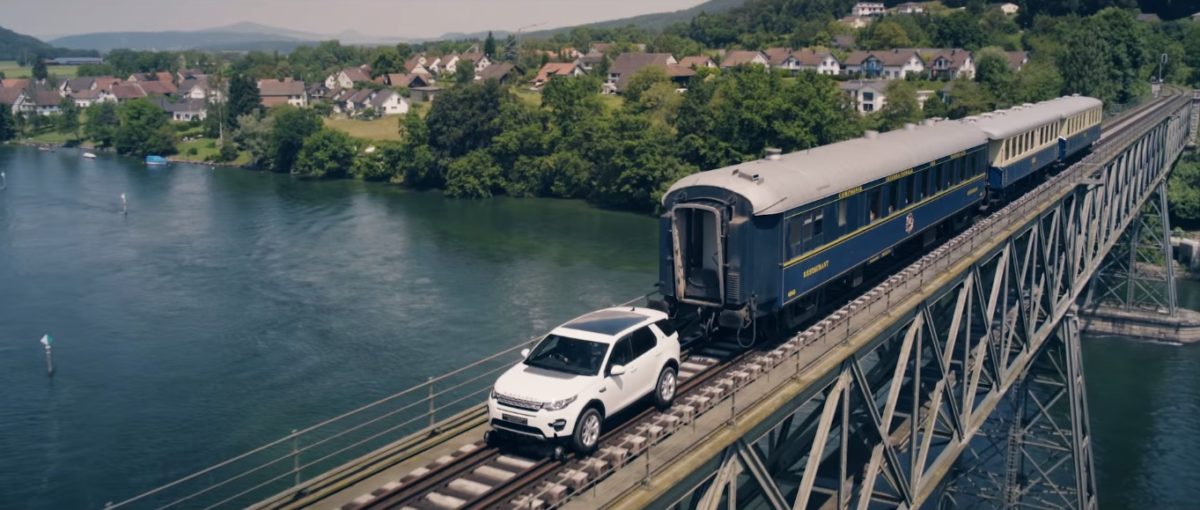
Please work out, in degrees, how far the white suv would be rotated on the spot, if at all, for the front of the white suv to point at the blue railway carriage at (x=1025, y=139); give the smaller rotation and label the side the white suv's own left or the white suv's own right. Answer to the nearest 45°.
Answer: approximately 180°

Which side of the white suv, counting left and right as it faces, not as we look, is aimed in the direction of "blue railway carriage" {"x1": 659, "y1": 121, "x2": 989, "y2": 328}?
back

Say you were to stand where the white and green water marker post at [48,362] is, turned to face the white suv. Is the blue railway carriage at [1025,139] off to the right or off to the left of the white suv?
left

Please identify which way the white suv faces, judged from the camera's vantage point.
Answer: facing the viewer and to the left of the viewer

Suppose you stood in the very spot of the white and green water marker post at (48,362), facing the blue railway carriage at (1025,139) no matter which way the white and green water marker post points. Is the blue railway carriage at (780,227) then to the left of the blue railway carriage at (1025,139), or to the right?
right

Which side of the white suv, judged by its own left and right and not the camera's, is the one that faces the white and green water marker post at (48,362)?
right
